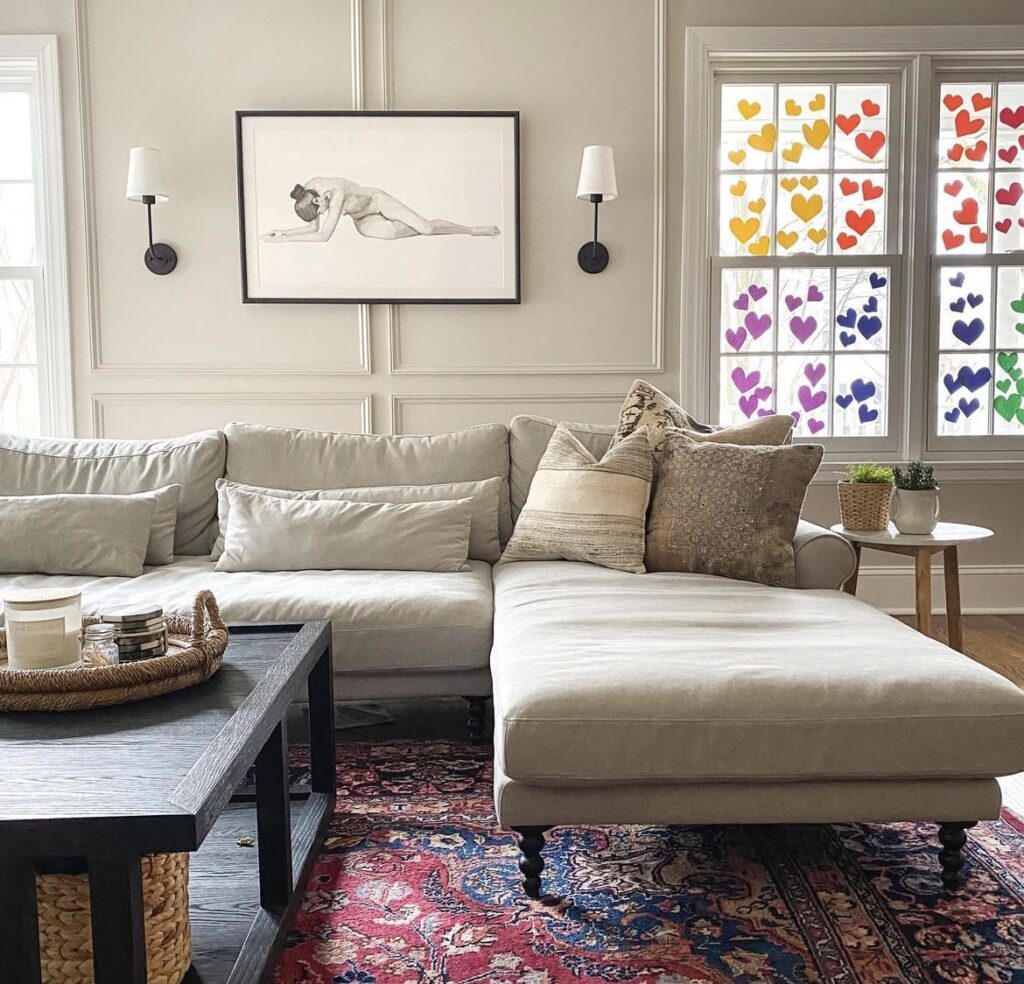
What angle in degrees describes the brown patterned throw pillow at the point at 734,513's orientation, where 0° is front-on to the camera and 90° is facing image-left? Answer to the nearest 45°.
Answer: approximately 0°

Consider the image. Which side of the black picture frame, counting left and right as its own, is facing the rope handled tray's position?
front

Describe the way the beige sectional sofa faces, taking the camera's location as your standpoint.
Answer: facing the viewer

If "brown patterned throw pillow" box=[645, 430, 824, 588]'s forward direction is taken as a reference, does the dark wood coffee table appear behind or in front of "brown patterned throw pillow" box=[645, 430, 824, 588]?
in front

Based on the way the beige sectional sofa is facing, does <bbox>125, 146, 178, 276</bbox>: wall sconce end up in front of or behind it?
behind

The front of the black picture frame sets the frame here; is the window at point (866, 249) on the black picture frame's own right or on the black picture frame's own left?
on the black picture frame's own left

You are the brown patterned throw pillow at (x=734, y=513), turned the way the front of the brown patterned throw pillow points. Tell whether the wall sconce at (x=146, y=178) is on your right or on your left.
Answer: on your right

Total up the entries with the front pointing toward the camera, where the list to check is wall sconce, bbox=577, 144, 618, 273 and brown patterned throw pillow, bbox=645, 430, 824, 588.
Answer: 2

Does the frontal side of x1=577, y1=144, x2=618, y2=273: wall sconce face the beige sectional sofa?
yes

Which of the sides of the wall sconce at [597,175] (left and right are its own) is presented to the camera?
front

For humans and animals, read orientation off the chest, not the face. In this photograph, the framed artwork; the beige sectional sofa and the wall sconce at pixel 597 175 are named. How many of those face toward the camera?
3

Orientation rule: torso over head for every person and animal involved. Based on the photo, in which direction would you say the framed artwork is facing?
toward the camera

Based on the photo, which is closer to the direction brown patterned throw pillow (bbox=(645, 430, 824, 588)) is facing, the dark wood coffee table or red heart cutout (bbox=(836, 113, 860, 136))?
the dark wood coffee table

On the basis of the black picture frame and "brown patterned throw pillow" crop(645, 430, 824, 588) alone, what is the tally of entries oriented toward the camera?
2
